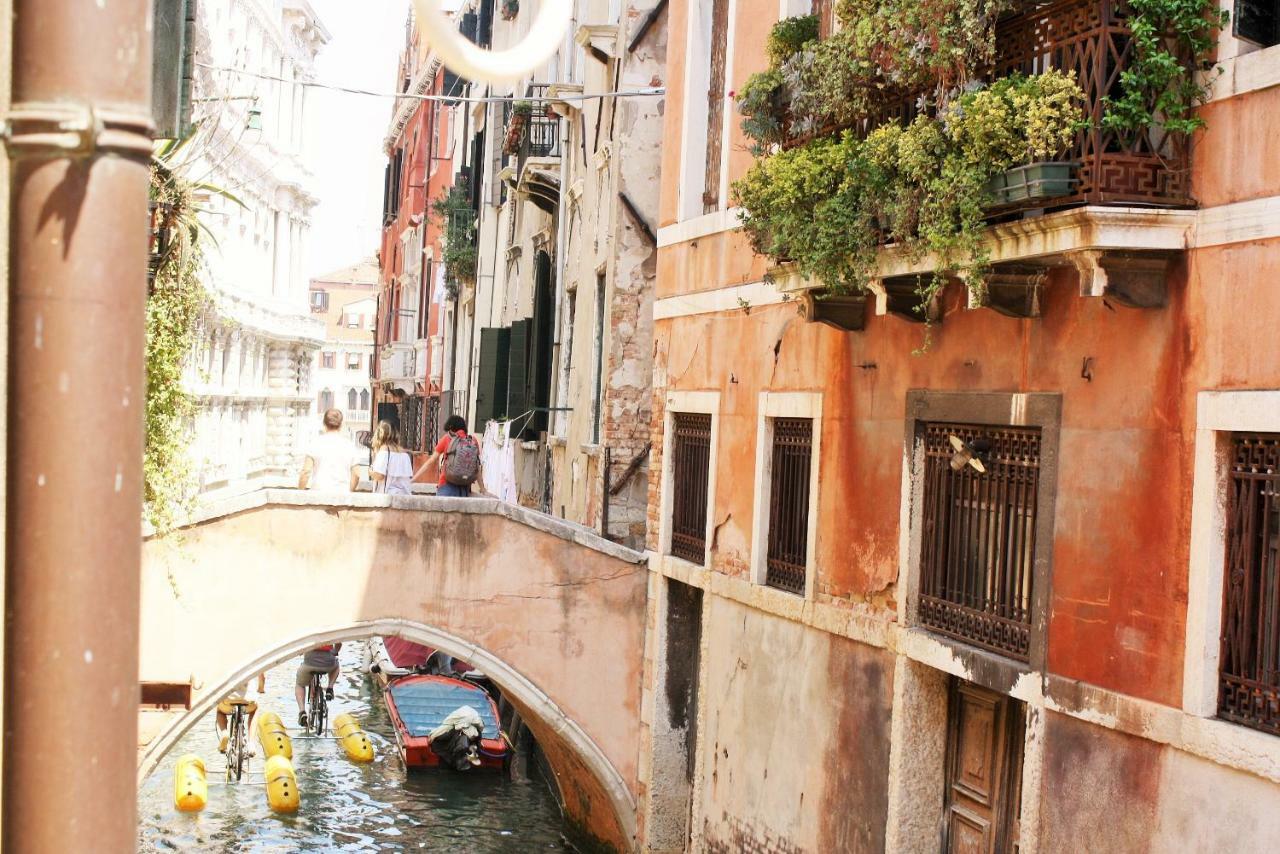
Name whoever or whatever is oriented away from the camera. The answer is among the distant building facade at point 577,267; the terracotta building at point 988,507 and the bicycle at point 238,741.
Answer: the bicycle

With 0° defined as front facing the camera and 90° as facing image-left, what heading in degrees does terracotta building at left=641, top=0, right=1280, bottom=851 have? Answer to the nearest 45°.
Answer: approximately 45°

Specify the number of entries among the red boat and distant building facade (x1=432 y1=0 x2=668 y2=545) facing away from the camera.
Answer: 1

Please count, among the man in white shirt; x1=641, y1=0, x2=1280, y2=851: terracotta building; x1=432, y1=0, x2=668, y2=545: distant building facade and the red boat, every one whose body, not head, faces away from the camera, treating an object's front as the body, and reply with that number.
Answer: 2

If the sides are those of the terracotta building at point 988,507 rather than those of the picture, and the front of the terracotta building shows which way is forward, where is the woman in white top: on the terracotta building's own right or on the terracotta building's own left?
on the terracotta building's own right

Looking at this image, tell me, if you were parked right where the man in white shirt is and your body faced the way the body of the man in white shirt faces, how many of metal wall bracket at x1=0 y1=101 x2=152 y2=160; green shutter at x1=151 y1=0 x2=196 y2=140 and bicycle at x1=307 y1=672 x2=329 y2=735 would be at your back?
2

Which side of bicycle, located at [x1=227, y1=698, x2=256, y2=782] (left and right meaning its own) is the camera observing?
back

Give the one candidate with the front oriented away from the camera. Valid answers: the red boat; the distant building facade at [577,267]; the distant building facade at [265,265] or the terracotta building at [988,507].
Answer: the red boat

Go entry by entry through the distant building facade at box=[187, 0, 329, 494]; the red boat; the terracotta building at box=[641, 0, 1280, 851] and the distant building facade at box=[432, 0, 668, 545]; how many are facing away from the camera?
1

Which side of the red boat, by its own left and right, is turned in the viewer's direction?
back

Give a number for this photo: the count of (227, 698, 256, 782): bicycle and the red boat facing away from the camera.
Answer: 2

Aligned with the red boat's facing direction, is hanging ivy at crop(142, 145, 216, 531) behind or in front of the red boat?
behind

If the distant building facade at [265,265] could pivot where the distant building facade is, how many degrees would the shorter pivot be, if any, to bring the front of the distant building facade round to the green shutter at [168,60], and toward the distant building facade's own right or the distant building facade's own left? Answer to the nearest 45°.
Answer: approximately 45° to the distant building facade's own right

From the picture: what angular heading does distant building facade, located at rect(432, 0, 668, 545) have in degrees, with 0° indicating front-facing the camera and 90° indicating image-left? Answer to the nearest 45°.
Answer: approximately 45°

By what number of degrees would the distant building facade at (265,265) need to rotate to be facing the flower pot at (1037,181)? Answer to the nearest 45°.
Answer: approximately 45° to its right

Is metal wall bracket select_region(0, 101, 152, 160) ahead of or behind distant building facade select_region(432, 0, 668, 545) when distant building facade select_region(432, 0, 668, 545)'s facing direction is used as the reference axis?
ahead

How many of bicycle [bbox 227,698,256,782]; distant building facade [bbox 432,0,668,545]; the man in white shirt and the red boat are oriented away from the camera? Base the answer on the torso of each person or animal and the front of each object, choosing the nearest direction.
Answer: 3
